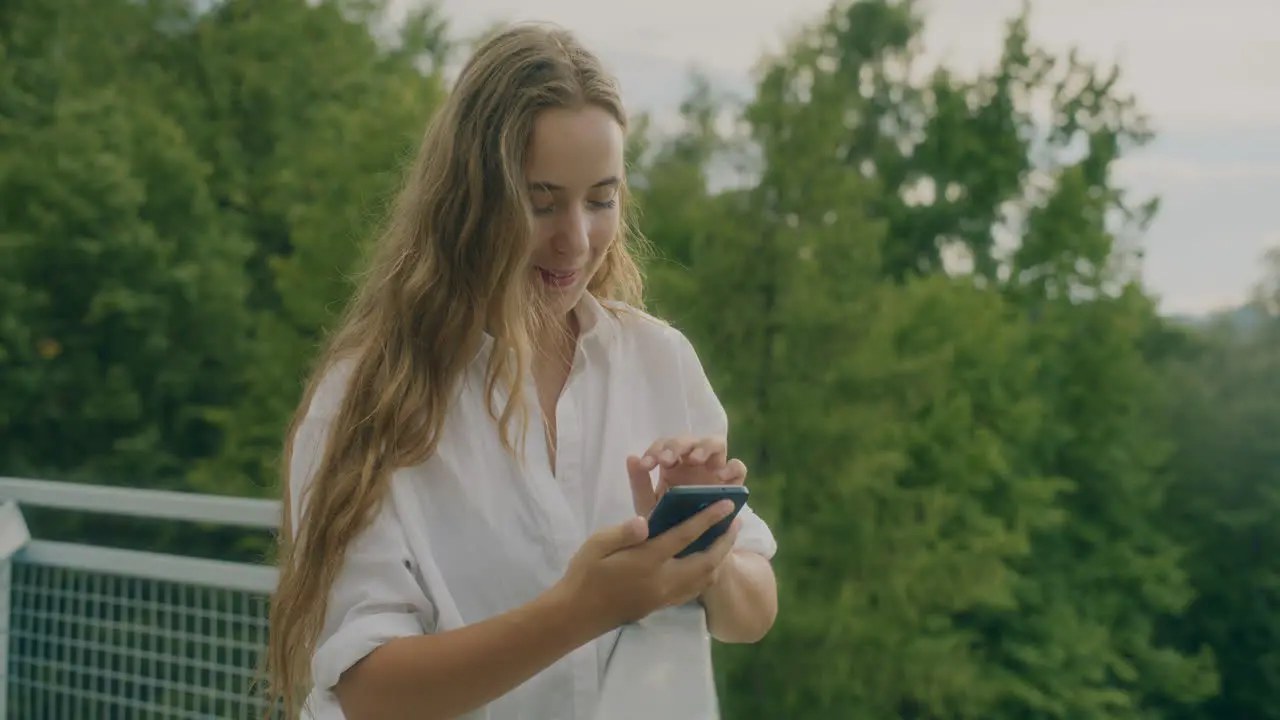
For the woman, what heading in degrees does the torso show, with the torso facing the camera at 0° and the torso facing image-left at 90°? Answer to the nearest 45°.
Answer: approximately 315°

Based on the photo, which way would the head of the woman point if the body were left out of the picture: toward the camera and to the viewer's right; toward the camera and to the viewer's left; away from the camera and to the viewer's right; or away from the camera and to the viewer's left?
toward the camera and to the viewer's right

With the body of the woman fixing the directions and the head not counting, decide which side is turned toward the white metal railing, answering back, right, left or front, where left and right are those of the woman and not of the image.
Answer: back
